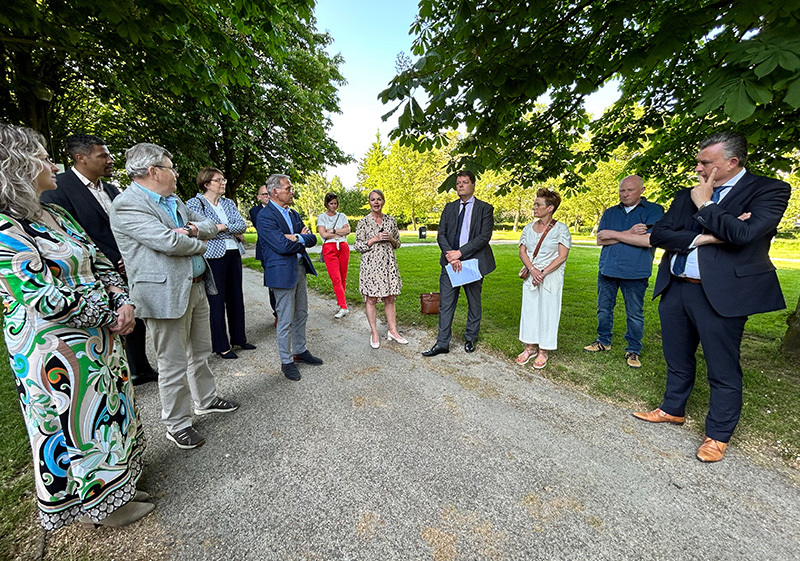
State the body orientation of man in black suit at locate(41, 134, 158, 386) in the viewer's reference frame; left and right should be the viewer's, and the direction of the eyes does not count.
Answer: facing the viewer and to the right of the viewer

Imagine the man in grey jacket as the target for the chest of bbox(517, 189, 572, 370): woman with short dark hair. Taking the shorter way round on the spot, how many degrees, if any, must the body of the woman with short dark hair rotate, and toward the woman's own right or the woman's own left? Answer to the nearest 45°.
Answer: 0° — they already face them

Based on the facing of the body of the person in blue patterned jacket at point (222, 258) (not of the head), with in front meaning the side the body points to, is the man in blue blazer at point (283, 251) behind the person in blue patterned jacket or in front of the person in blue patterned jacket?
in front

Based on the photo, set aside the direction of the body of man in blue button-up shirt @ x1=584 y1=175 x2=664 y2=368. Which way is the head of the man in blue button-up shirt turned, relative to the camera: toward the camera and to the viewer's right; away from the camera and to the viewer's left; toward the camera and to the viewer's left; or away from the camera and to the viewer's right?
toward the camera and to the viewer's left

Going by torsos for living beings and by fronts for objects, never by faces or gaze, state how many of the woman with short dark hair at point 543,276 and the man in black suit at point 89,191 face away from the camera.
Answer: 0

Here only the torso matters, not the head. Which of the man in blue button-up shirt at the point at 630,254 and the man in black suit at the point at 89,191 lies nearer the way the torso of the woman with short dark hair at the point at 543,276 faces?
the man in black suit

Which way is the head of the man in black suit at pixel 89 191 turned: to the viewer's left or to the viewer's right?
to the viewer's right

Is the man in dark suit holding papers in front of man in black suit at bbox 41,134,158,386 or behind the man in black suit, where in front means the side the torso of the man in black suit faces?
in front

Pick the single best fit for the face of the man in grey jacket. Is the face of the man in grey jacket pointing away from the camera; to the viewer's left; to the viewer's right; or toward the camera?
to the viewer's right

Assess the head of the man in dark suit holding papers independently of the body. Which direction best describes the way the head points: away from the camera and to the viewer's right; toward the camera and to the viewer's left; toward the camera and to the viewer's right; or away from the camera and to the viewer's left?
toward the camera and to the viewer's left

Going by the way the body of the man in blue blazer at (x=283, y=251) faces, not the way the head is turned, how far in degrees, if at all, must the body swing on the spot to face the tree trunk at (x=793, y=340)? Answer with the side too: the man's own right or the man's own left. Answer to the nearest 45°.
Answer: approximately 45° to the man's own left

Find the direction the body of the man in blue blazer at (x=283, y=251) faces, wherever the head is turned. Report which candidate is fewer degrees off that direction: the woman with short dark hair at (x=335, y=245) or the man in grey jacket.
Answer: the man in grey jacket
